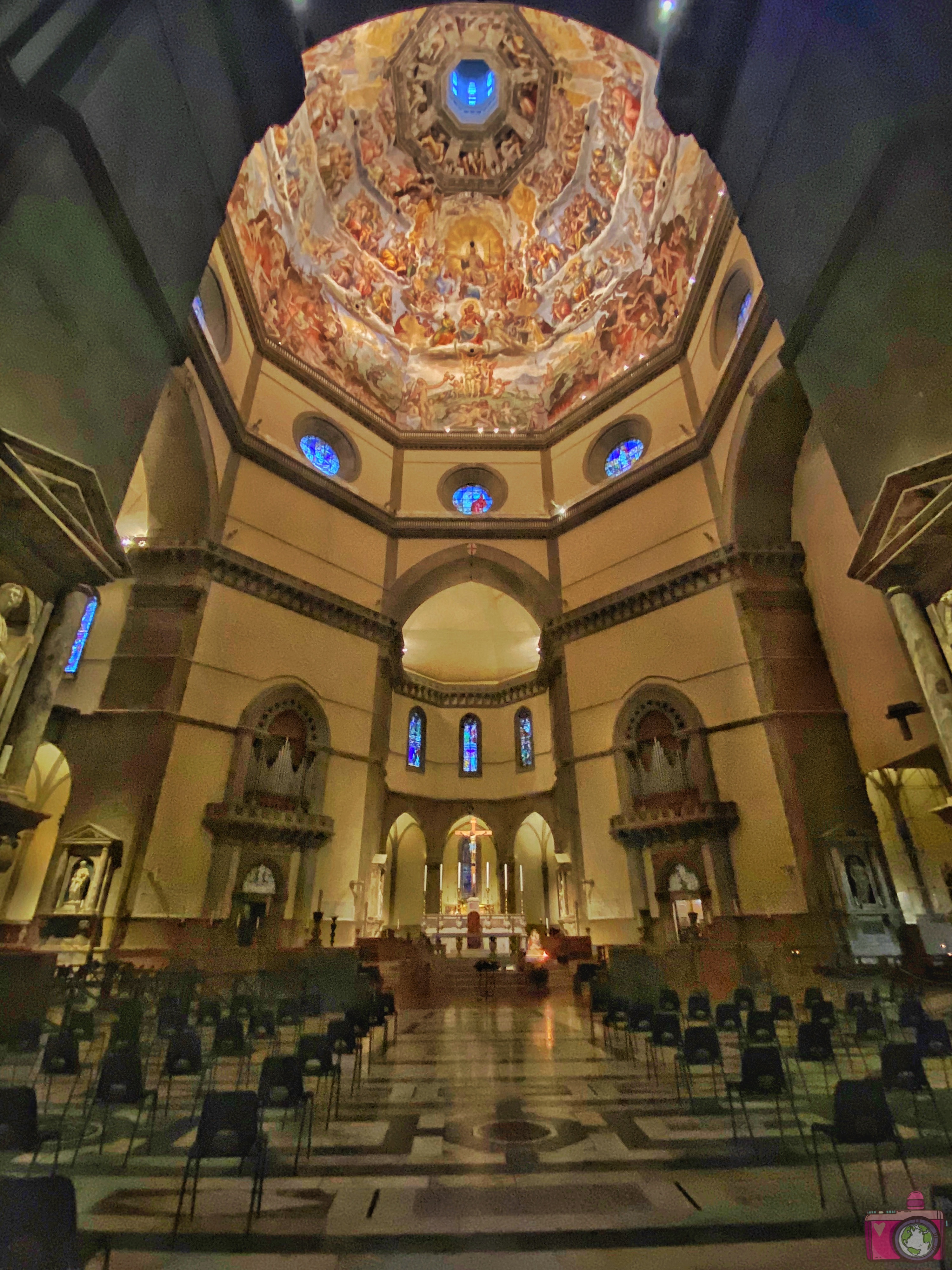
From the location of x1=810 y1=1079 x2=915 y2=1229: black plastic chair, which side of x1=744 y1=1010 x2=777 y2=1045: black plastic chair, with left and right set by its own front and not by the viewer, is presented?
back

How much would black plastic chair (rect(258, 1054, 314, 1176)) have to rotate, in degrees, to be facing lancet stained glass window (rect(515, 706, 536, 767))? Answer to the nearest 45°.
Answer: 0° — it already faces it

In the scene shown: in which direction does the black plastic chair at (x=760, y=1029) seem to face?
away from the camera

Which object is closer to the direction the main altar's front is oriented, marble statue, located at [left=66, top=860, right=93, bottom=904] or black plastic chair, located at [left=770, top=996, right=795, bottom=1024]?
the black plastic chair

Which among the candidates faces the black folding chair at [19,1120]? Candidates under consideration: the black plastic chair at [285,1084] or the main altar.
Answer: the main altar

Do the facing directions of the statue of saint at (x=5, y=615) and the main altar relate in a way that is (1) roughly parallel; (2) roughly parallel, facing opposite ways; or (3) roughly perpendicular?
roughly perpendicular

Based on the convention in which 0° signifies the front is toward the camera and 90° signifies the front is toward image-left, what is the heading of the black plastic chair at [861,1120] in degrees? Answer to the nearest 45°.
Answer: approximately 135°

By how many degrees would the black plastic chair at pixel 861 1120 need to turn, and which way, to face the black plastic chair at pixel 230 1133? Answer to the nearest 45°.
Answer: approximately 90° to its left

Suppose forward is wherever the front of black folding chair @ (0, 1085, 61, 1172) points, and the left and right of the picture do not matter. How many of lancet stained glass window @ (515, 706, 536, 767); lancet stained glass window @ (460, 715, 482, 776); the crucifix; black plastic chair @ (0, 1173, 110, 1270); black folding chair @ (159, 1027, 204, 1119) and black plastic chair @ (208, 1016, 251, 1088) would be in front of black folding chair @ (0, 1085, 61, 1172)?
5

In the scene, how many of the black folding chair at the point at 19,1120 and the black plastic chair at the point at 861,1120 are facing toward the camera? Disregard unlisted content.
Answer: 0

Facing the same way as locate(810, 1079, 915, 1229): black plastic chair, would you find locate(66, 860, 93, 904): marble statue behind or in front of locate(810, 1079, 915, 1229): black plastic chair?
in front

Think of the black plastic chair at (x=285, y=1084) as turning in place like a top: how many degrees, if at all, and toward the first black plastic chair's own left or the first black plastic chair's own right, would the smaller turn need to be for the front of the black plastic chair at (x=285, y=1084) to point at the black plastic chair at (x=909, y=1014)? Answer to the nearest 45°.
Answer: approximately 45° to the first black plastic chair's own right

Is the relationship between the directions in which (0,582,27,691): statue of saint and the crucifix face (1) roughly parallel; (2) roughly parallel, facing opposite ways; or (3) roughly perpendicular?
roughly perpendicular

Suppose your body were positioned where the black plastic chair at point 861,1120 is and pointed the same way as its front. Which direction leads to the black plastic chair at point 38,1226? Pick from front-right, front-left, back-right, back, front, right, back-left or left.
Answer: left

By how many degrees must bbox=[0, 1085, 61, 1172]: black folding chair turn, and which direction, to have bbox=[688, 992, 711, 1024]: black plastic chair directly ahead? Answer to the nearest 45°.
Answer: approximately 45° to its right
